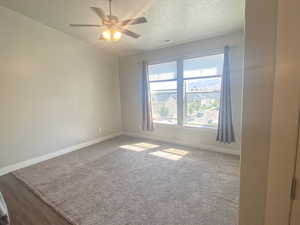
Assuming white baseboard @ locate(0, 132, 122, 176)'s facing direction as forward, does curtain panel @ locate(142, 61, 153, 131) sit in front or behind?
in front

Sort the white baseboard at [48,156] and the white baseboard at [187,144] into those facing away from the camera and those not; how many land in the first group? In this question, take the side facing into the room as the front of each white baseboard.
0

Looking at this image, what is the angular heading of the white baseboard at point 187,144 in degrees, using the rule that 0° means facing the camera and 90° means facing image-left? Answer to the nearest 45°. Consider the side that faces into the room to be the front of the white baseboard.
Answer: approximately 45°

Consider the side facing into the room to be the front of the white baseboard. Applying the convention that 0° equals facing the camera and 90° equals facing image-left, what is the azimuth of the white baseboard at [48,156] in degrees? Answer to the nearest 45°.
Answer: approximately 315°

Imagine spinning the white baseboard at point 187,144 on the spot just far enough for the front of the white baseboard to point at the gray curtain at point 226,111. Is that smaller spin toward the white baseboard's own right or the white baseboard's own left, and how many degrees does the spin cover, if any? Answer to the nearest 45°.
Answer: approximately 90° to the white baseboard's own left

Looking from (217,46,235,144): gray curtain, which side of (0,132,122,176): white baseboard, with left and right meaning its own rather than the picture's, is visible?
front

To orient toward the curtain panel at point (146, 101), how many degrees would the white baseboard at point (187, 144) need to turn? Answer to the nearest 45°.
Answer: approximately 45° to its right

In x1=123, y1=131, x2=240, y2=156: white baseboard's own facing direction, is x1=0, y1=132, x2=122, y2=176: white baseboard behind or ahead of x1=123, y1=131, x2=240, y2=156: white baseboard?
ahead

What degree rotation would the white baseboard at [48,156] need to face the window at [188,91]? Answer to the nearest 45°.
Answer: approximately 45° to its left
